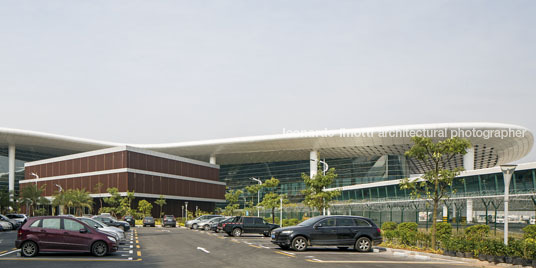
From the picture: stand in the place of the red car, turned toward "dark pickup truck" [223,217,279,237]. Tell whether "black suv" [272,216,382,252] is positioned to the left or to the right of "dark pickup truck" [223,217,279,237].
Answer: right

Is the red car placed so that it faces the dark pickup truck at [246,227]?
no

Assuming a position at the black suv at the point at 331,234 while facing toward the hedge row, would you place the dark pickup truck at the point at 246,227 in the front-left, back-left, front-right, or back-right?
back-left

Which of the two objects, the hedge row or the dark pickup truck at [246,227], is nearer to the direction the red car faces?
the hedge row
